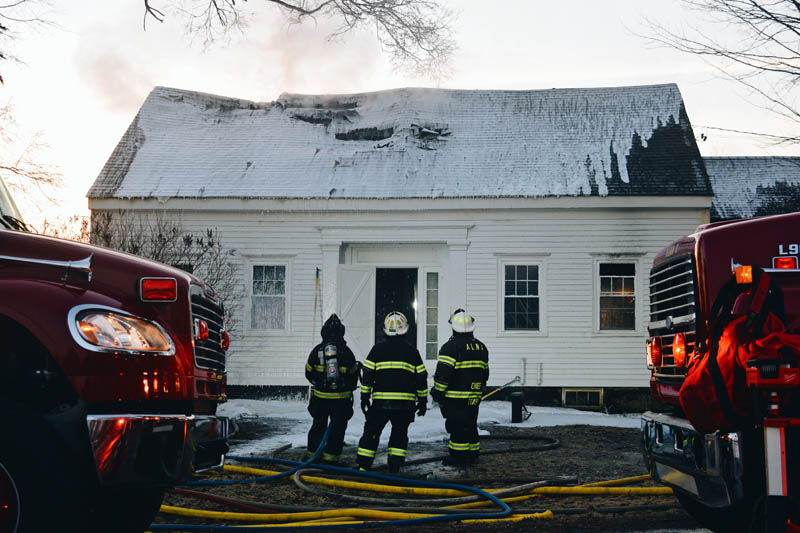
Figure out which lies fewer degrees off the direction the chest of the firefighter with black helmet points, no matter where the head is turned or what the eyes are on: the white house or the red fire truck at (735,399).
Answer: the white house

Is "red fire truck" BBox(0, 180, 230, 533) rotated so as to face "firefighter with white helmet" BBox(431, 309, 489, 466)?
no

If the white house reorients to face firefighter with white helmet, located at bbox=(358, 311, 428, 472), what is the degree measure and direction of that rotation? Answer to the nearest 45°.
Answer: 0° — it already faces them

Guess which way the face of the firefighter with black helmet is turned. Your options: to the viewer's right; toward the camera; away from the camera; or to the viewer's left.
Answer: away from the camera

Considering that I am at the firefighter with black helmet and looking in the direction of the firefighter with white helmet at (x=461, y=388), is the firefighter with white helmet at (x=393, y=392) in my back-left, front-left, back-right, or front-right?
front-right

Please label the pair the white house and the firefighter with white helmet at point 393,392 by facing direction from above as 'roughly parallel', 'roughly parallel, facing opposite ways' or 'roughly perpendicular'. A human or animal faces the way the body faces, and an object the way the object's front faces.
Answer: roughly parallel, facing opposite ways

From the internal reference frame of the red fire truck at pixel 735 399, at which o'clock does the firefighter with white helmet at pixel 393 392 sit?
The firefighter with white helmet is roughly at 3 o'clock from the red fire truck.

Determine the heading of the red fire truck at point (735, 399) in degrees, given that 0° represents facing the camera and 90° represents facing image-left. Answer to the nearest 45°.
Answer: approximately 45°

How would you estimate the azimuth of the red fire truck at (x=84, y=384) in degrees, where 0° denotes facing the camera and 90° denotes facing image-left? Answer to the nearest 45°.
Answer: approximately 315°

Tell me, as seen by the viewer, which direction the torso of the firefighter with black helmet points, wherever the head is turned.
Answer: away from the camera

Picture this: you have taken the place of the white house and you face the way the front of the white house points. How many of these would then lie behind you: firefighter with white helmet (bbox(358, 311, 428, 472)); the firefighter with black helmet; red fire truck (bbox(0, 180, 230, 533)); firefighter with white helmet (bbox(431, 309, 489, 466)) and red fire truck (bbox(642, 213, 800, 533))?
0

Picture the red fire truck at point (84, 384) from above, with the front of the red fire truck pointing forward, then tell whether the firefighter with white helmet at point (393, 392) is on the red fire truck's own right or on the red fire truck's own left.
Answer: on the red fire truck's own left

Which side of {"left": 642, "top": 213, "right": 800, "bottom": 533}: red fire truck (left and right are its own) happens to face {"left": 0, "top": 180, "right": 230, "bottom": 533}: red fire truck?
front

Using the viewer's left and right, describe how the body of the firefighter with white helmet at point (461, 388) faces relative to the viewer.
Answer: facing away from the viewer and to the left of the viewer

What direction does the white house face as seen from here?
toward the camera

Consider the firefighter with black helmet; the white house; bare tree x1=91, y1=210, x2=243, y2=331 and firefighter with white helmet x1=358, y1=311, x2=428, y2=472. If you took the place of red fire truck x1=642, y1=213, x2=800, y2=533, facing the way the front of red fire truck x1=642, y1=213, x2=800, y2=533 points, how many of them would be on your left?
0

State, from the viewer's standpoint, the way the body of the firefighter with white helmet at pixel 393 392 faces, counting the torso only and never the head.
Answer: away from the camera

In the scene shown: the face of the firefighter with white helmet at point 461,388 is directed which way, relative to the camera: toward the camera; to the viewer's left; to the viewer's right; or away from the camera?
away from the camera

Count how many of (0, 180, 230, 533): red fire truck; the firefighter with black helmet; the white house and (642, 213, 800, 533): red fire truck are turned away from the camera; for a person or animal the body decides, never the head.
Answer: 1

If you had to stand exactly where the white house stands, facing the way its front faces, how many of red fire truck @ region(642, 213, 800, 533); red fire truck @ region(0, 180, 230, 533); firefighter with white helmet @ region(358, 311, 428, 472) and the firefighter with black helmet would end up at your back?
0
